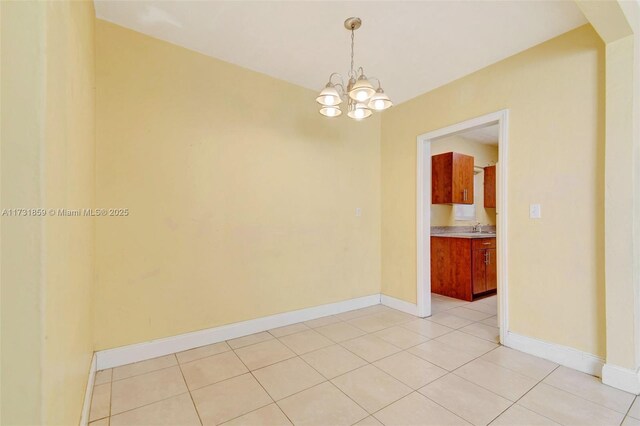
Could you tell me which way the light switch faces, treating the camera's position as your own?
facing the viewer

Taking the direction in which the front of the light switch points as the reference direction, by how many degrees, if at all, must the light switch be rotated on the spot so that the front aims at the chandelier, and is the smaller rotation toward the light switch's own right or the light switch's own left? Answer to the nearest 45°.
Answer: approximately 45° to the light switch's own right

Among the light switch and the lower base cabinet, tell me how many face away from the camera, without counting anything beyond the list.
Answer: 0

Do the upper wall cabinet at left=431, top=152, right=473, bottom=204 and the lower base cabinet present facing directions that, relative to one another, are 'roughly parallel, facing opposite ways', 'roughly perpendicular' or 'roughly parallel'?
roughly parallel

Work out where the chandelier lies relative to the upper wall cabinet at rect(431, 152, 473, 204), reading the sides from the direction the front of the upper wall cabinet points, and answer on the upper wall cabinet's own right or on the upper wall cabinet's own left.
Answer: on the upper wall cabinet's own right

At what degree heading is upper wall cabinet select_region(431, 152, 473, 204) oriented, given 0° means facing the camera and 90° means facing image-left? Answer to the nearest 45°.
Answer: approximately 315°

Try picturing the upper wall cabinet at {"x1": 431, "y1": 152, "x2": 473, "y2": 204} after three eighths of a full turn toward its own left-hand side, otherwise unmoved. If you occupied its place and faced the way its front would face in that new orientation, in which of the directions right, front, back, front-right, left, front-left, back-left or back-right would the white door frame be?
back

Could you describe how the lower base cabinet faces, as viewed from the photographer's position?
facing the viewer and to the right of the viewer

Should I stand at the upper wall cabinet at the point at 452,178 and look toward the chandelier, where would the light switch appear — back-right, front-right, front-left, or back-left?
front-left

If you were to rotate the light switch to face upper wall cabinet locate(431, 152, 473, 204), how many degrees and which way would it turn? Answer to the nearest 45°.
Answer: approximately 135° to its right

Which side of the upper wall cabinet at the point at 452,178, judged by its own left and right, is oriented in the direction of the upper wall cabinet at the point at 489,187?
left

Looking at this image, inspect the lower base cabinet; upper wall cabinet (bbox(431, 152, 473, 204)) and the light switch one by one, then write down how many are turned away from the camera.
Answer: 0

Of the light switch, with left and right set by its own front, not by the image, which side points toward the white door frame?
right
